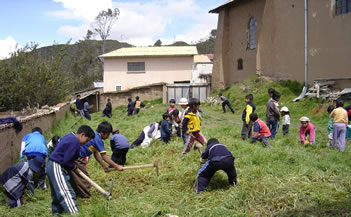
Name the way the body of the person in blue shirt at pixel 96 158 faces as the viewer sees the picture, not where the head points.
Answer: to the viewer's right

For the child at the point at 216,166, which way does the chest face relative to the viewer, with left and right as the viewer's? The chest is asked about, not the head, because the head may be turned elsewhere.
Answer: facing away from the viewer and to the left of the viewer

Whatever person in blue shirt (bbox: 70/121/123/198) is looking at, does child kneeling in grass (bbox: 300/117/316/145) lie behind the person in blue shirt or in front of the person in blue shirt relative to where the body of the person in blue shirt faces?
in front

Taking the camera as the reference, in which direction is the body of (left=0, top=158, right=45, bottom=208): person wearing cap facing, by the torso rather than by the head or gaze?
to the viewer's right

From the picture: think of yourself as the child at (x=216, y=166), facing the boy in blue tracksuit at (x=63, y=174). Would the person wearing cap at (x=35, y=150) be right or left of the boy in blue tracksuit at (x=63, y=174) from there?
right

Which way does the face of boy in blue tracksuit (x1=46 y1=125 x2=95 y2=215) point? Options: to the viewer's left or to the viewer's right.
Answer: to the viewer's right

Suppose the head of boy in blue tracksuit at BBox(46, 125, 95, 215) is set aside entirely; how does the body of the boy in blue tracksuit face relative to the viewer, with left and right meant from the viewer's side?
facing to the right of the viewer
